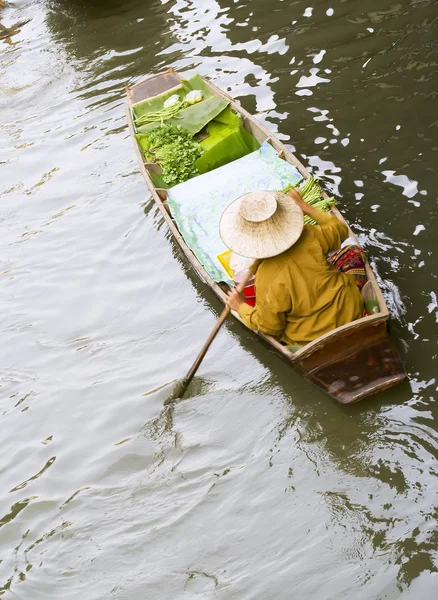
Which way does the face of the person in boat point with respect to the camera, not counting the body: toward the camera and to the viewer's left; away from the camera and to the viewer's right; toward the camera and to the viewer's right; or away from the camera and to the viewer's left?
away from the camera and to the viewer's left

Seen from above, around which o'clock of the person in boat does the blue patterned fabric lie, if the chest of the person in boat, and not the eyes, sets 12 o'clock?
The blue patterned fabric is roughly at 1 o'clock from the person in boat.

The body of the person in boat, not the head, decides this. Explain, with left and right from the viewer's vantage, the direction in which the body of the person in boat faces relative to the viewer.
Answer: facing away from the viewer and to the left of the viewer

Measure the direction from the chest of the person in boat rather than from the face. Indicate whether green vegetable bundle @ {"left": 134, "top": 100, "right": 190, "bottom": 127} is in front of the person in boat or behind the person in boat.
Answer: in front

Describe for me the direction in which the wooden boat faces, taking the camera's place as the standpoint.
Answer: facing away from the viewer and to the left of the viewer
